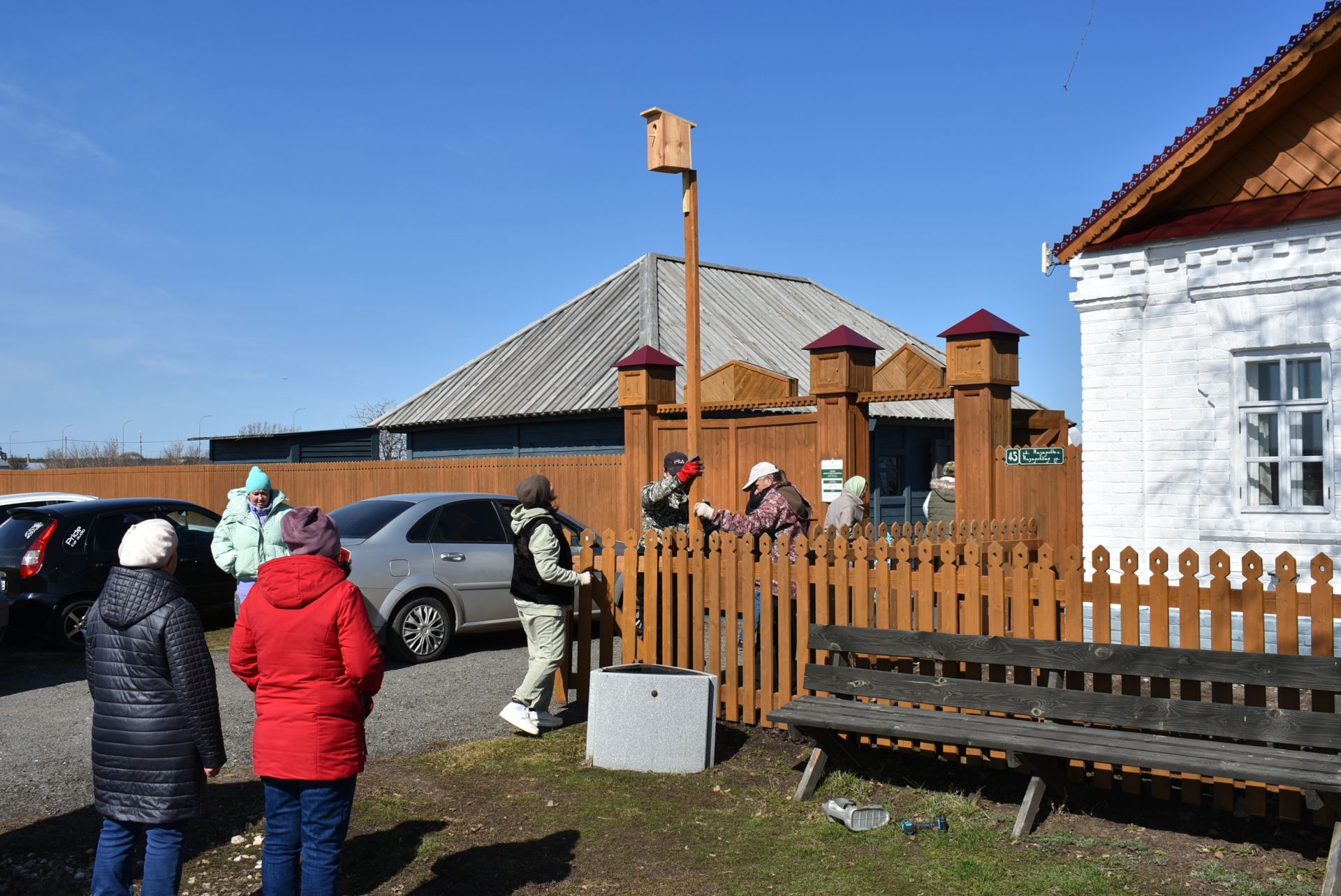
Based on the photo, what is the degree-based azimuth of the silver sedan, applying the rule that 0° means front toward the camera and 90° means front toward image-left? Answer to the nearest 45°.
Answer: approximately 225°

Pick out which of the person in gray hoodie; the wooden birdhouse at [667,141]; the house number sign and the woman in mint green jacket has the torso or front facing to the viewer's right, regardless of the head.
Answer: the person in gray hoodie

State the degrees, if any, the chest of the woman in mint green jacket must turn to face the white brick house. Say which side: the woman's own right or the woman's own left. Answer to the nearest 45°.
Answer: approximately 90° to the woman's own left

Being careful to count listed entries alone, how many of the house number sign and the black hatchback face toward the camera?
1

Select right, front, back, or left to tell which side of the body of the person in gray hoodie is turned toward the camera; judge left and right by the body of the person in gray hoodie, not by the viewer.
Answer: right

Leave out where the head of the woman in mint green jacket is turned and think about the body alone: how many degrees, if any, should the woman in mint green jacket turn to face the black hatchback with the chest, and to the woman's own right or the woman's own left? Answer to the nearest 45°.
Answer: approximately 135° to the woman's own right

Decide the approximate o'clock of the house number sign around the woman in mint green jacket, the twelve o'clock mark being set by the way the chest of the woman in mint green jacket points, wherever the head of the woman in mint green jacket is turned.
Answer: The house number sign is roughly at 9 o'clock from the woman in mint green jacket.

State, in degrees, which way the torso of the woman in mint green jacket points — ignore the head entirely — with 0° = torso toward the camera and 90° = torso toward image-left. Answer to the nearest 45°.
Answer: approximately 0°

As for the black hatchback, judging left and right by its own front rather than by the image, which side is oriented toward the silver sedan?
right

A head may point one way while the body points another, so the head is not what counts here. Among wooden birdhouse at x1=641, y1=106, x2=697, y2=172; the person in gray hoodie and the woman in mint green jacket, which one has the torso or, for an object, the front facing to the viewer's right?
the person in gray hoodie

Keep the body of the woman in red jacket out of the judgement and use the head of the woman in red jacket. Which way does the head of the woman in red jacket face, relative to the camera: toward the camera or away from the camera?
away from the camera

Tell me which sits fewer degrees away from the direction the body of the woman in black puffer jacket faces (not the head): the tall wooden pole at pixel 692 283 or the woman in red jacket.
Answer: the tall wooden pole

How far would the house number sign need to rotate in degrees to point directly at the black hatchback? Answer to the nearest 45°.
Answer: approximately 90° to its right
